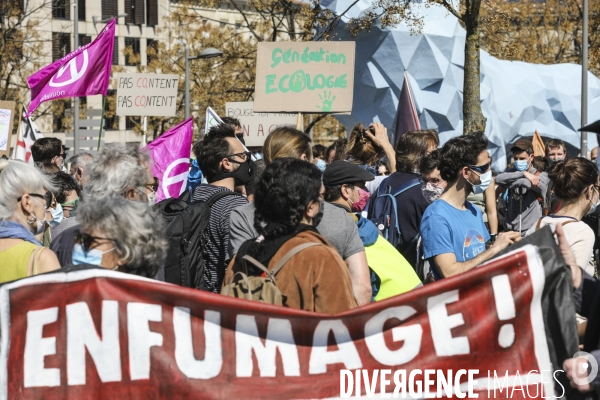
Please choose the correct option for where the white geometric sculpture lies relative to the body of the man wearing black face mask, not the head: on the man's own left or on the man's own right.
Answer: on the man's own left

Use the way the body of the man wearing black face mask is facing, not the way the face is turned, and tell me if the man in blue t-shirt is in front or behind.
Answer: in front

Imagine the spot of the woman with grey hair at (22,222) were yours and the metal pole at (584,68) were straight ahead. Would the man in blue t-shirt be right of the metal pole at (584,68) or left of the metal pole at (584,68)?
right

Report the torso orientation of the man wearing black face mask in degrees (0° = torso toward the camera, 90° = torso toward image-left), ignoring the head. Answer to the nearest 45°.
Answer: approximately 270°

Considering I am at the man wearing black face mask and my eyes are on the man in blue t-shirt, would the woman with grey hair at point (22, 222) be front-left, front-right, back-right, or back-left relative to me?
back-right

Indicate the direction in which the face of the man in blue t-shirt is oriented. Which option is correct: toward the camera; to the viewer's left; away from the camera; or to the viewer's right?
to the viewer's right
